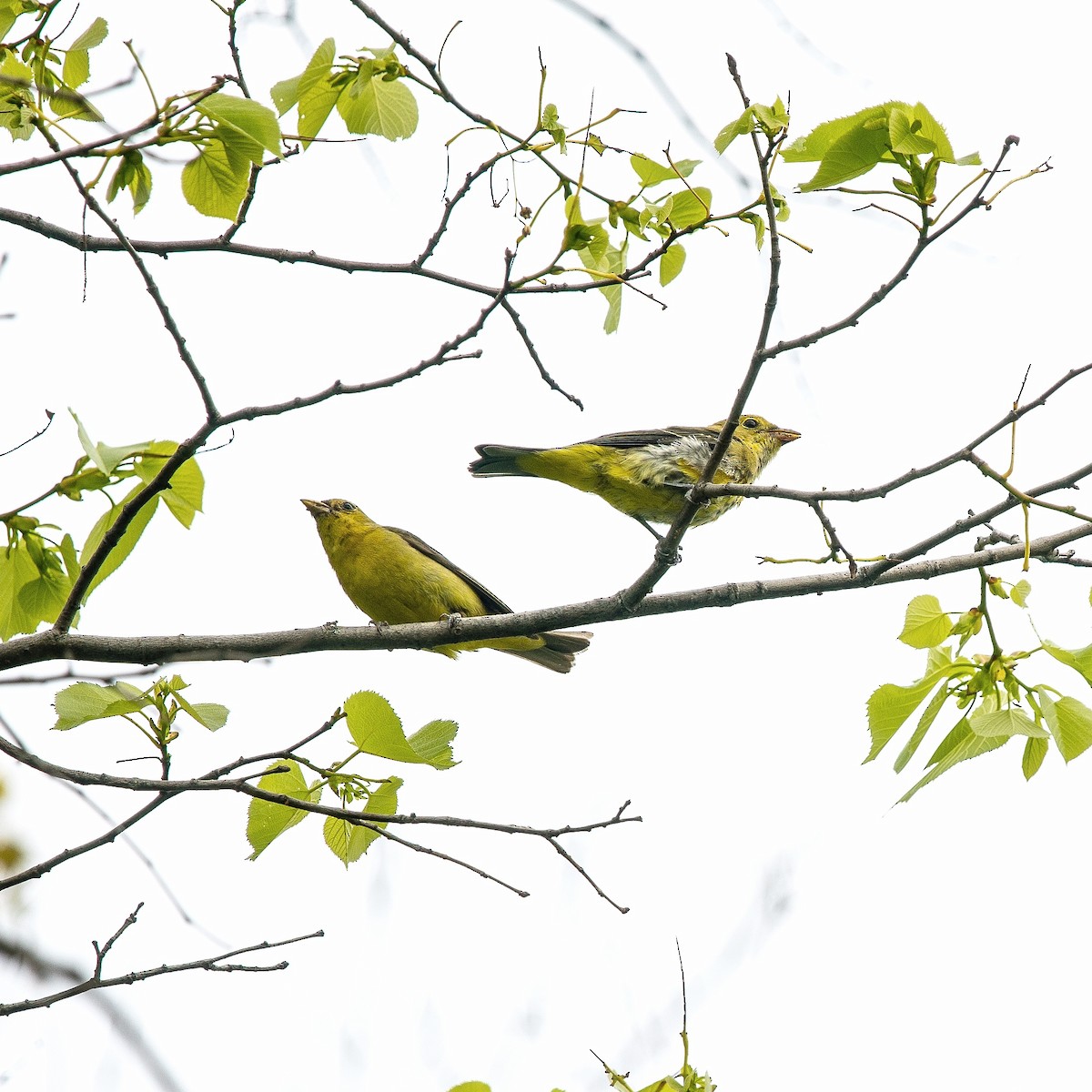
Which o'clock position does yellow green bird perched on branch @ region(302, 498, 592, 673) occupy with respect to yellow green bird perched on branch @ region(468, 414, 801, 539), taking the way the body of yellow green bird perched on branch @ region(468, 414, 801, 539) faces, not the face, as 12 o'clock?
yellow green bird perched on branch @ region(302, 498, 592, 673) is roughly at 6 o'clock from yellow green bird perched on branch @ region(468, 414, 801, 539).

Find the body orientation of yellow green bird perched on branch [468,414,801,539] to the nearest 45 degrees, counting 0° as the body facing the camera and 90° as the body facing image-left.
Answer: approximately 270°

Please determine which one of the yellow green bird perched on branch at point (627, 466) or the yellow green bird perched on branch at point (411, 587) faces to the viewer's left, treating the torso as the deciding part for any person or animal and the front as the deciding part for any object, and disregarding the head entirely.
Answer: the yellow green bird perched on branch at point (411, 587)

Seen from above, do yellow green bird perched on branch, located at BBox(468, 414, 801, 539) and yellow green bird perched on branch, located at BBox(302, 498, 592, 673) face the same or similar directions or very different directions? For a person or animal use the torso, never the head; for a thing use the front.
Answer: very different directions

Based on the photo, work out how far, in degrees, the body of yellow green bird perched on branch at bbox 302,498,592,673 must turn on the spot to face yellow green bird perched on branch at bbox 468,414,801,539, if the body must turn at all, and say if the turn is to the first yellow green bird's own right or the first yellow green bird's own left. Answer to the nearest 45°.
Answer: approximately 180°

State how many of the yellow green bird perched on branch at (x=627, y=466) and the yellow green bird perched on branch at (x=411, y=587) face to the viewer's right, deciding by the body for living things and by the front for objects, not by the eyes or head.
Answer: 1

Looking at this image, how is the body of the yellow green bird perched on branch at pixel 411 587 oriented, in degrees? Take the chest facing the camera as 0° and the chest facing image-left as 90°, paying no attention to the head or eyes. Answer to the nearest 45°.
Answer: approximately 90°
